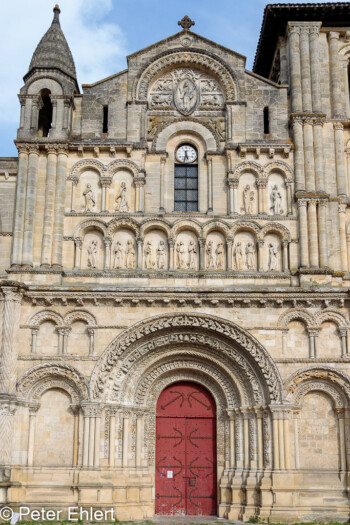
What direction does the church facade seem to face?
toward the camera
